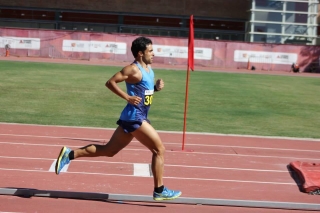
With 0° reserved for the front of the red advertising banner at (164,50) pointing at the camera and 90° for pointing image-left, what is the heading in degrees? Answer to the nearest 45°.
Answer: approximately 0°

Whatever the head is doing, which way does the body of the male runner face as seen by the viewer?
to the viewer's right

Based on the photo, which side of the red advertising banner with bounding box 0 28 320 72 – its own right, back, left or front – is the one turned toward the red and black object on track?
front

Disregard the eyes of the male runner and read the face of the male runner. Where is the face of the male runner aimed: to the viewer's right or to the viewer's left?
to the viewer's right
